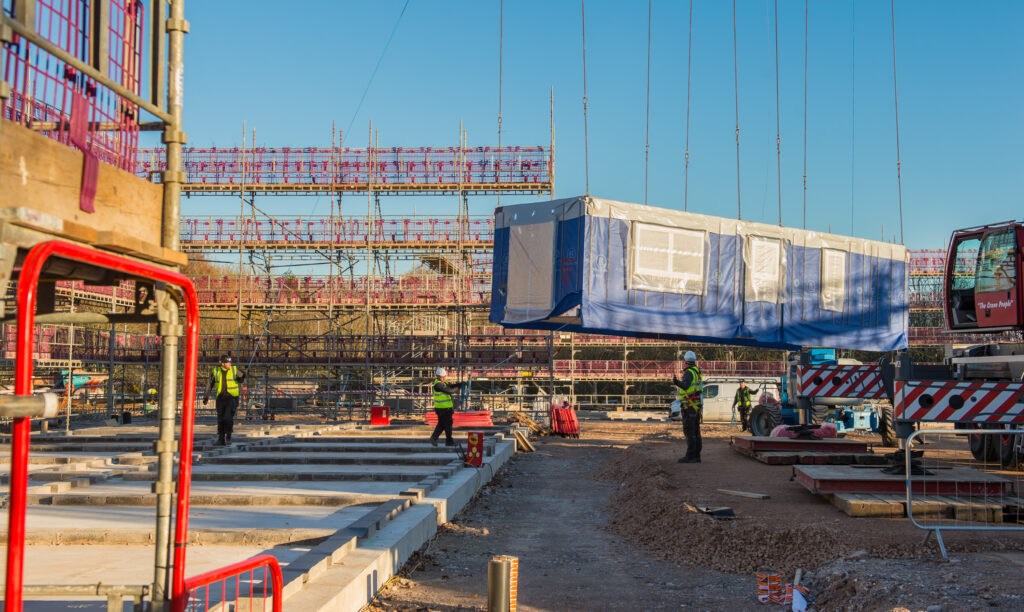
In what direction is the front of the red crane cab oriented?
to the viewer's left

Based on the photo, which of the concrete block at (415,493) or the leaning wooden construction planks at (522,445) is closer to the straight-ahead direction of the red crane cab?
the leaning wooden construction planks

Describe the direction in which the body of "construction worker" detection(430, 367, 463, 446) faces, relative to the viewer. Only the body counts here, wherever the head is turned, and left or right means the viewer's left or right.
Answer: facing to the right of the viewer

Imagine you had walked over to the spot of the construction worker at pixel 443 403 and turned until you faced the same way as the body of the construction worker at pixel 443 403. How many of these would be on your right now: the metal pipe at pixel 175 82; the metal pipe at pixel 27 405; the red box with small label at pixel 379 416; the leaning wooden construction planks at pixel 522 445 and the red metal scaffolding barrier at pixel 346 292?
2

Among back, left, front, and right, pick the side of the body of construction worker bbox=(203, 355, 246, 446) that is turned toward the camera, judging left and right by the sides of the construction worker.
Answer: front

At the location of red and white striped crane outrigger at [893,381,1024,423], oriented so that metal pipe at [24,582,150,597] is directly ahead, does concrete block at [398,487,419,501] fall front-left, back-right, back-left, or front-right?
front-right

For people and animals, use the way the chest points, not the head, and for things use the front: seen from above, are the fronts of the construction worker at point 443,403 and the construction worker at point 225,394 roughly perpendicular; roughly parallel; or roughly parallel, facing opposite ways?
roughly perpendicular

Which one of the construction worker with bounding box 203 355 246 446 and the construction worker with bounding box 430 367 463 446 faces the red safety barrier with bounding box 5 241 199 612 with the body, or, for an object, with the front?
the construction worker with bounding box 203 355 246 446

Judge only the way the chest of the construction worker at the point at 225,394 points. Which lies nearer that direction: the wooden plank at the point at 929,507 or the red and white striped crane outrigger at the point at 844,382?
the wooden plank

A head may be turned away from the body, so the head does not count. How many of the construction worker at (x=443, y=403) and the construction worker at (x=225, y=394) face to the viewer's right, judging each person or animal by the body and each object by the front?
1

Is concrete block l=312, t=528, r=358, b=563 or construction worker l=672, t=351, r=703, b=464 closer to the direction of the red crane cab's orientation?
the construction worker

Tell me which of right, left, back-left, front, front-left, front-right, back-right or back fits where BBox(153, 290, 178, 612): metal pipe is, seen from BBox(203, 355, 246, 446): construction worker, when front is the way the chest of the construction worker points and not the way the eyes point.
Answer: front

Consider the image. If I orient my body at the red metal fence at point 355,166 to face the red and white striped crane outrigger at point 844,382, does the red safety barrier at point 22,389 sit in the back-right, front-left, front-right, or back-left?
front-right
